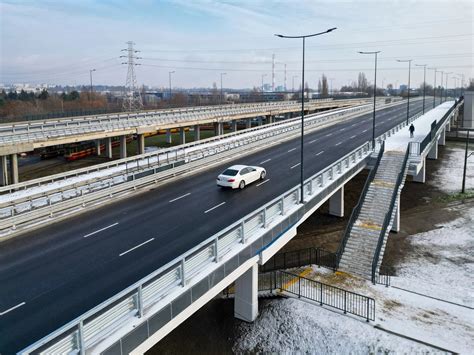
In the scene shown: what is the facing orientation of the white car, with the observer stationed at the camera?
facing away from the viewer and to the right of the viewer

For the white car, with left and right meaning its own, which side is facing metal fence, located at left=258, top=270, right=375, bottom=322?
right

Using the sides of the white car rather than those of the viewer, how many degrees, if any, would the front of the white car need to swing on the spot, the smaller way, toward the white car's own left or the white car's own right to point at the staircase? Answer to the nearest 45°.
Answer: approximately 45° to the white car's own right

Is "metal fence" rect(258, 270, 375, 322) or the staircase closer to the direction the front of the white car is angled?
the staircase
